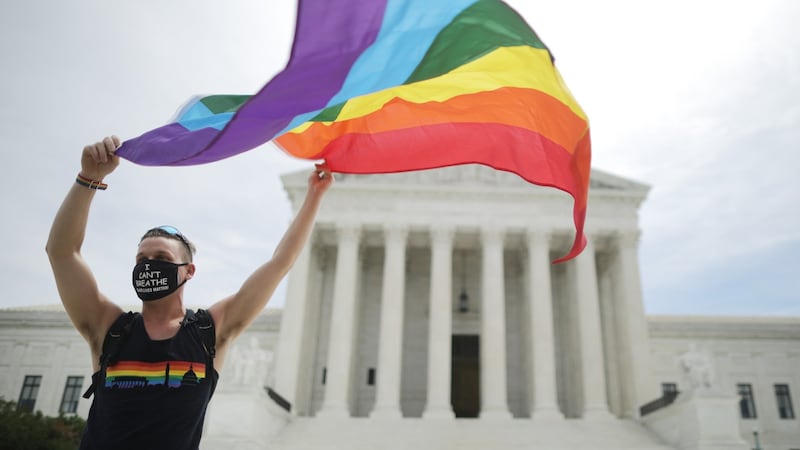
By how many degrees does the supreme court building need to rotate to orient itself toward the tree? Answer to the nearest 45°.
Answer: approximately 45° to its right

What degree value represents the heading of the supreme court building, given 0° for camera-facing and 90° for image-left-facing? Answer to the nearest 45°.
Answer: approximately 0°
